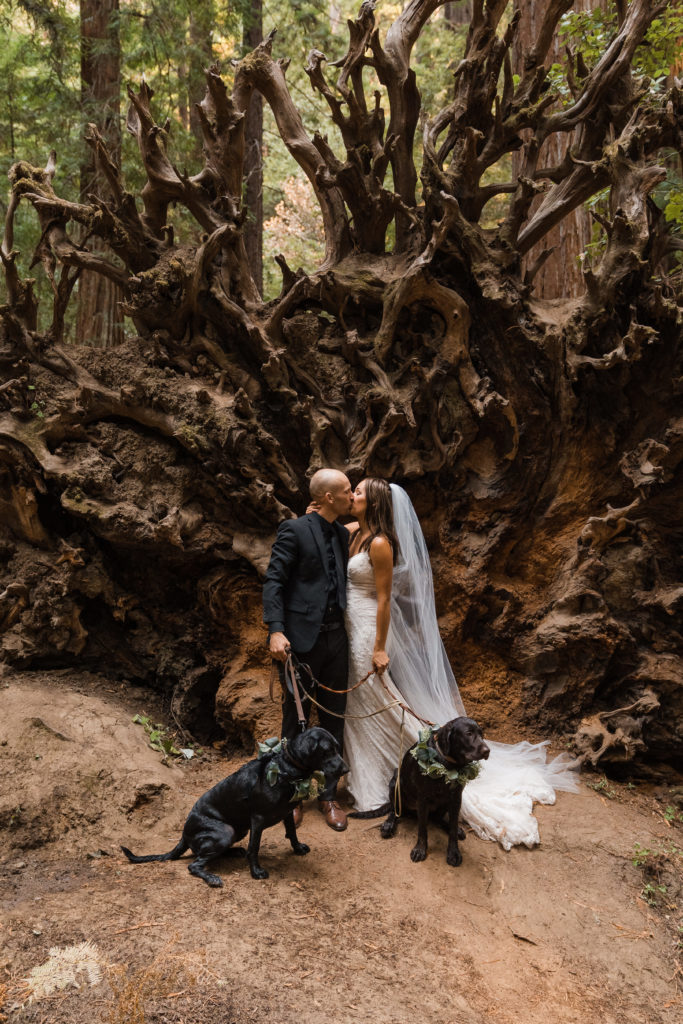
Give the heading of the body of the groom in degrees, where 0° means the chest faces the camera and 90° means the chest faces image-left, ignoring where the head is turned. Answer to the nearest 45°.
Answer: approximately 315°

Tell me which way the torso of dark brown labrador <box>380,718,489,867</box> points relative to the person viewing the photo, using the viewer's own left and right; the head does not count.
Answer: facing the viewer and to the right of the viewer

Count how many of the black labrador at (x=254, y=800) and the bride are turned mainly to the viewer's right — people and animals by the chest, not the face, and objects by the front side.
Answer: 1

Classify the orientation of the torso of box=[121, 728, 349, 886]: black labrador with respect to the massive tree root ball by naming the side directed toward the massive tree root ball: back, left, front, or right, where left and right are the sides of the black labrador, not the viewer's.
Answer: left

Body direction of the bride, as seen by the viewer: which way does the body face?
to the viewer's left

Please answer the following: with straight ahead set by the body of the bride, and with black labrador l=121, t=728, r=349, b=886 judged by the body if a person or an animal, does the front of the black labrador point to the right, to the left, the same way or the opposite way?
the opposite way

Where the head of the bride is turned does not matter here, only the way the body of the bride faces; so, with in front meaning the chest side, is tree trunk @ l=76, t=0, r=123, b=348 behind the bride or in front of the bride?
in front

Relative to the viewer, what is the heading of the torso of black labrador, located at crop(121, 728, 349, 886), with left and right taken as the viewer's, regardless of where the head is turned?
facing to the right of the viewer

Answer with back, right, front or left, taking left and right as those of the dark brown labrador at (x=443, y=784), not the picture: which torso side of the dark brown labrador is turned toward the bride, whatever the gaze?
back

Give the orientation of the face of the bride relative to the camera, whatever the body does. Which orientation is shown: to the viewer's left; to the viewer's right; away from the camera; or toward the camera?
to the viewer's left
